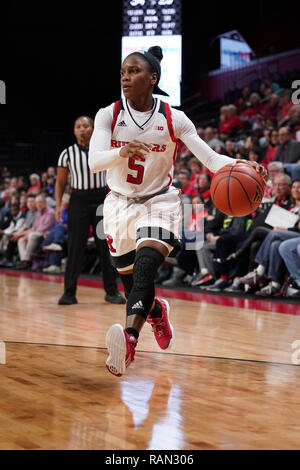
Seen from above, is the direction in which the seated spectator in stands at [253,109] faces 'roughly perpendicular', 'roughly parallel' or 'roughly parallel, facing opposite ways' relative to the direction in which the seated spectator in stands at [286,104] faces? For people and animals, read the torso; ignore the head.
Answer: roughly parallel

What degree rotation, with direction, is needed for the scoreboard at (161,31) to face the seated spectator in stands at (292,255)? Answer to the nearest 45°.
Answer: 0° — it already faces them

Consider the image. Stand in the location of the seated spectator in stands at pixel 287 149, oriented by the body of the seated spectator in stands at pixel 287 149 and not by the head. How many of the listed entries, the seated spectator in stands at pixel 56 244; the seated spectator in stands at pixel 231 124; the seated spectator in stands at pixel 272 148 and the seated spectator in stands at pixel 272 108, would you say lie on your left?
0

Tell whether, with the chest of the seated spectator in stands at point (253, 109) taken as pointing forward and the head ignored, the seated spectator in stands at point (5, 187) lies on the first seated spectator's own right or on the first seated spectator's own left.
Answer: on the first seated spectator's own right

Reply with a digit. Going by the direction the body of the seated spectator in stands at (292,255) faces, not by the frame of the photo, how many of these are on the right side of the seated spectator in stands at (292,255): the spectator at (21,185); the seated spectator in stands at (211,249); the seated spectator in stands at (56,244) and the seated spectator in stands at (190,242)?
4

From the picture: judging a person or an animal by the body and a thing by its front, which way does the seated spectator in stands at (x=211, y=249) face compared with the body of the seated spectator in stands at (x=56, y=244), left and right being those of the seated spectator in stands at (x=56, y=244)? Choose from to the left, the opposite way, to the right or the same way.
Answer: the same way

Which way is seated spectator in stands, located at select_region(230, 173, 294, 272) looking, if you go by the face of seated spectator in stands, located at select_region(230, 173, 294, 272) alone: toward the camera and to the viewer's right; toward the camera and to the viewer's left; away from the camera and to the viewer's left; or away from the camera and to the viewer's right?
toward the camera and to the viewer's left

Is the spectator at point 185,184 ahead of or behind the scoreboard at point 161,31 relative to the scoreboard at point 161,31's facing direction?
ahead

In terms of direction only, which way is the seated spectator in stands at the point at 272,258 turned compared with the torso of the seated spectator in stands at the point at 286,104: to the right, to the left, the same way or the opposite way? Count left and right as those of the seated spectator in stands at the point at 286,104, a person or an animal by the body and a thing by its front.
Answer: the same way

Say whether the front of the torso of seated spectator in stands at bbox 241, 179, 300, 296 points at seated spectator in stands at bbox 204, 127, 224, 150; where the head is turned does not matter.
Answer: no

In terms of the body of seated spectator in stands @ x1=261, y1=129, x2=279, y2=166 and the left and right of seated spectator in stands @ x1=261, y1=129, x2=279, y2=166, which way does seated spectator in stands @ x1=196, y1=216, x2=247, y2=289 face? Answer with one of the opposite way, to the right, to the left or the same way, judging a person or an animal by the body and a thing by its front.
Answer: the same way

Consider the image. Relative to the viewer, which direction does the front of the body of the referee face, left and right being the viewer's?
facing the viewer

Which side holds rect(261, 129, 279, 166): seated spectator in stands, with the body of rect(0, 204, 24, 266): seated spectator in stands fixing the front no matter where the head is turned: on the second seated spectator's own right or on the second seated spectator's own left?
on the second seated spectator's own left

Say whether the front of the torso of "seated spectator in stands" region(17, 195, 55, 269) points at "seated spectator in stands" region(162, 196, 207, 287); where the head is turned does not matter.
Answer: no

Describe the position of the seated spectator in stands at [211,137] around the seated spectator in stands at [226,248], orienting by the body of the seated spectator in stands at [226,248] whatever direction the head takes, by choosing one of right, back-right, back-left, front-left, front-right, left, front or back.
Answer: back-right

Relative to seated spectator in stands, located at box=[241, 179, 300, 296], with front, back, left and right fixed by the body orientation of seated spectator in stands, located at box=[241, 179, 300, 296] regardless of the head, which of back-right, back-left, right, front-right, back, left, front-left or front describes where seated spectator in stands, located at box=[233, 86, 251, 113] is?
back-right

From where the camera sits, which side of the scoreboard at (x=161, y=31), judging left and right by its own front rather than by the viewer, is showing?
front

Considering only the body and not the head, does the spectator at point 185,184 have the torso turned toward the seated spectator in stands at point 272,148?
no

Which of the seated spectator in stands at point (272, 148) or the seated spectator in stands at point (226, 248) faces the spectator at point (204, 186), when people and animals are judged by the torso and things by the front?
the seated spectator in stands at point (272, 148)

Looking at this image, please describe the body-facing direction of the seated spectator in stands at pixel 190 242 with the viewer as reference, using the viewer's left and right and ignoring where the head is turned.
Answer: facing the viewer and to the left of the viewer
